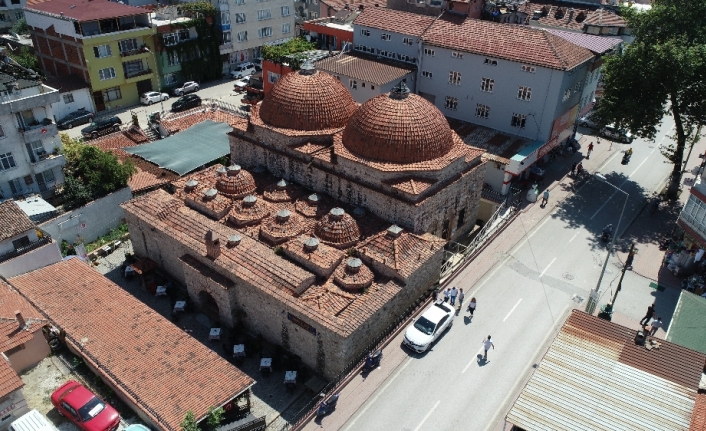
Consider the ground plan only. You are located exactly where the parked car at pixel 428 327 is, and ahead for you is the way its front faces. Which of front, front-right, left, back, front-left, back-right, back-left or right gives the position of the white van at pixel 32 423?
front

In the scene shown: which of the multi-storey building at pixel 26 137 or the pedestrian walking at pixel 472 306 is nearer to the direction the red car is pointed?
the pedestrian walking

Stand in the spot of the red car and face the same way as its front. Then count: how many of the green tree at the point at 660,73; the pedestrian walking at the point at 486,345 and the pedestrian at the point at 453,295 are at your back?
0

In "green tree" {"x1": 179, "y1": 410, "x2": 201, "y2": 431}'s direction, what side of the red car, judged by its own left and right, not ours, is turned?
front

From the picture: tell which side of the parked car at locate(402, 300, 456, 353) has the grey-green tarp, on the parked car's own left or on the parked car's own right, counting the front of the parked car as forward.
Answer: on the parked car's own right

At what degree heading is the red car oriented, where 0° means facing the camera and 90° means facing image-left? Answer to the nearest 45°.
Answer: approximately 315°

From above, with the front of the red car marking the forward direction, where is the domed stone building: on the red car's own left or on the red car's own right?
on the red car's own left

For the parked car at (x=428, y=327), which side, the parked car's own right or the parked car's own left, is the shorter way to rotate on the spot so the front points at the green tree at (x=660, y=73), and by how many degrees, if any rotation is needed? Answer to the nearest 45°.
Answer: approximately 180°

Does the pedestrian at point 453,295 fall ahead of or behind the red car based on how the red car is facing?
ahead

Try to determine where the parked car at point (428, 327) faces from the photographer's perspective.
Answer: facing the viewer and to the left of the viewer

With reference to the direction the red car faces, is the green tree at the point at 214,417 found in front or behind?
in front

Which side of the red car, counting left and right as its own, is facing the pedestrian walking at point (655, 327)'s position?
front

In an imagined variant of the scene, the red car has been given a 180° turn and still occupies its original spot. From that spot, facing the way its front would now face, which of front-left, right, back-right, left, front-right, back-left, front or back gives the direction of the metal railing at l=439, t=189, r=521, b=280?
back-right

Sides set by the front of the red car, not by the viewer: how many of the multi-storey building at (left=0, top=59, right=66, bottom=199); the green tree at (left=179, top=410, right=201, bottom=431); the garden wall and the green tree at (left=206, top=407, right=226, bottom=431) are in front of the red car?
2

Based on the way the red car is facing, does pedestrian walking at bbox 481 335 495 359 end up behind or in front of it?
in front

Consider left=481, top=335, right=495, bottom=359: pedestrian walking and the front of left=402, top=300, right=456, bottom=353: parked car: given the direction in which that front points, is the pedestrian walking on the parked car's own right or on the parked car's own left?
on the parked car's own left
